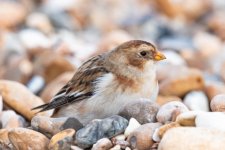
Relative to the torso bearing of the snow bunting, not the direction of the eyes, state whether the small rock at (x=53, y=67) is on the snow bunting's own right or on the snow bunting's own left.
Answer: on the snow bunting's own left

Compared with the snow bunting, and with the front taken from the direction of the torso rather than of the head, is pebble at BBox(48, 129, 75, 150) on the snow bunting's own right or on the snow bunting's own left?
on the snow bunting's own right

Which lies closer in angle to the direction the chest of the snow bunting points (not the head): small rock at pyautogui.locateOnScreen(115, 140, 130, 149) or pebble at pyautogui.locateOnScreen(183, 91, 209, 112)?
the pebble

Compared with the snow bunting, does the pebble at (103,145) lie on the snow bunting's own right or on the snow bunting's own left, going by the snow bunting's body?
on the snow bunting's own right

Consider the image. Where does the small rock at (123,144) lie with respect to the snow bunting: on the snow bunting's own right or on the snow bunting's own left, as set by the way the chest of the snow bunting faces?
on the snow bunting's own right

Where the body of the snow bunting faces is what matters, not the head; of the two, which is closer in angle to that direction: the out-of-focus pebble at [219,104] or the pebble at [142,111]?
the out-of-focus pebble

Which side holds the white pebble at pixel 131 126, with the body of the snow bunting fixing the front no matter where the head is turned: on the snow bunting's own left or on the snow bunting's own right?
on the snow bunting's own right

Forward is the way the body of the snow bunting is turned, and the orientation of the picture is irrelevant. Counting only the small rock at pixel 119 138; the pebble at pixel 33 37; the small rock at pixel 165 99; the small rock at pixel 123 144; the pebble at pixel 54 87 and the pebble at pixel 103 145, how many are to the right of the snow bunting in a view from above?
3

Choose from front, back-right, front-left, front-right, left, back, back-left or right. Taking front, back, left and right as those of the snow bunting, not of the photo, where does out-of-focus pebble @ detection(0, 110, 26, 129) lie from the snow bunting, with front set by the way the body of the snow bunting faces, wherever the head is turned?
back

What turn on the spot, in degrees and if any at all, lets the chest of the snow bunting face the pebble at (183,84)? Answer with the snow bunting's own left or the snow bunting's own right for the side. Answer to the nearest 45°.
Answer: approximately 45° to the snow bunting's own left

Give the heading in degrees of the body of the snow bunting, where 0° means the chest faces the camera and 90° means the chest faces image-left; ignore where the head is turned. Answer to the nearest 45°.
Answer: approximately 270°

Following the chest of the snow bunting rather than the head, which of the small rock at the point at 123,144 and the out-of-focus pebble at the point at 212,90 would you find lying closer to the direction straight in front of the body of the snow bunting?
the out-of-focus pebble
